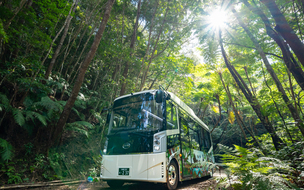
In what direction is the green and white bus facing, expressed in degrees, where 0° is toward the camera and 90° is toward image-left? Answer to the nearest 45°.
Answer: approximately 45°

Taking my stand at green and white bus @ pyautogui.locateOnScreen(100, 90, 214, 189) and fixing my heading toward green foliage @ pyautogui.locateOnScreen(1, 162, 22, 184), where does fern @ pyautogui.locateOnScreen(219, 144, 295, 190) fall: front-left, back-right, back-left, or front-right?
back-left

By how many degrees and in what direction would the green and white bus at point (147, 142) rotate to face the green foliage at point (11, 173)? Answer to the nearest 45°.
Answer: approximately 45° to its right

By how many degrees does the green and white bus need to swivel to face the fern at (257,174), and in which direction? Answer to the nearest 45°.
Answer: approximately 90° to its left

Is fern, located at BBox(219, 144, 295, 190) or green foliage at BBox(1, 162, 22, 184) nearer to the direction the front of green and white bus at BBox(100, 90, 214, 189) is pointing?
the green foliage
